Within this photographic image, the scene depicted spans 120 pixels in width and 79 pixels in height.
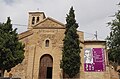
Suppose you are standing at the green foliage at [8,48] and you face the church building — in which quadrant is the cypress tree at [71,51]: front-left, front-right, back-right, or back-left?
front-right

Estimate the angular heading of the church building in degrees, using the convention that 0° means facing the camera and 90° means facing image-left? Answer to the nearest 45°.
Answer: approximately 0°

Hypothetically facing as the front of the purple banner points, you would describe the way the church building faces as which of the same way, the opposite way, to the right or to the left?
the same way

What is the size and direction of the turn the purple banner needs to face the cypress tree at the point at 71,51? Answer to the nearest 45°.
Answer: approximately 45° to its right

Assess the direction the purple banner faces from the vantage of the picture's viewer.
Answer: facing the viewer

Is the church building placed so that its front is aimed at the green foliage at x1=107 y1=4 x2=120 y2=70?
no

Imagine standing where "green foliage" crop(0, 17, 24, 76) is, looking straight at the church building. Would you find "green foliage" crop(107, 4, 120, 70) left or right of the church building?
right

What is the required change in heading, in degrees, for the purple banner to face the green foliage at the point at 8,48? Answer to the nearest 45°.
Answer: approximately 45° to its right
